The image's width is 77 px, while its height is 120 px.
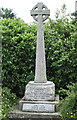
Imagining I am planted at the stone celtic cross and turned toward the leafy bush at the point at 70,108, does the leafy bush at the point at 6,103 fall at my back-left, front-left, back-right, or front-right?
back-right

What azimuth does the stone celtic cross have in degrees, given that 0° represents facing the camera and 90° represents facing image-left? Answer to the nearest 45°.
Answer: approximately 0°

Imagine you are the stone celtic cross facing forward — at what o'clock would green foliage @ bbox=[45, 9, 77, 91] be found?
The green foliage is roughly at 7 o'clock from the stone celtic cross.

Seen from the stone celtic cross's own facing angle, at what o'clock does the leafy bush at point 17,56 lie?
The leafy bush is roughly at 5 o'clock from the stone celtic cross.
